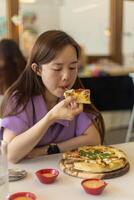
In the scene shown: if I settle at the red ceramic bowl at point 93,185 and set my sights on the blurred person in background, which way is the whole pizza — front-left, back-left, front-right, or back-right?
front-right

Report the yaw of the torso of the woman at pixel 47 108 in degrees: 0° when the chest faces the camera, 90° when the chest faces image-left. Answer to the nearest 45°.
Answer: approximately 315°

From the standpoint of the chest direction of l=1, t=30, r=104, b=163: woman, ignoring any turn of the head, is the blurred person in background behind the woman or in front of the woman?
behind
